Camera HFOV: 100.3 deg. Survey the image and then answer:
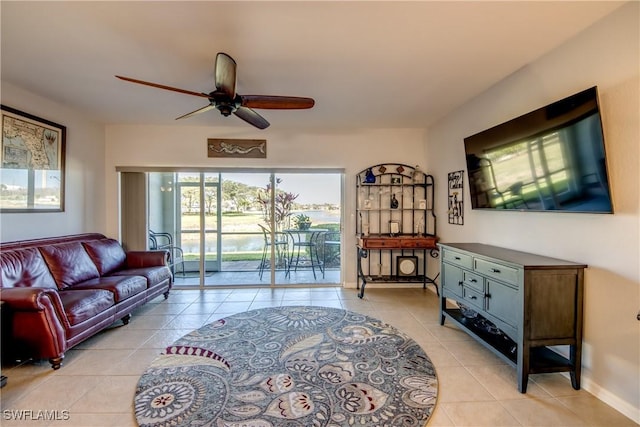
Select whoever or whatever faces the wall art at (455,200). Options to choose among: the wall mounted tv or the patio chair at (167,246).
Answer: the patio chair

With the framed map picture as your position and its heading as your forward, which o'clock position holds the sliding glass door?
The sliding glass door is roughly at 11 o'clock from the framed map picture.

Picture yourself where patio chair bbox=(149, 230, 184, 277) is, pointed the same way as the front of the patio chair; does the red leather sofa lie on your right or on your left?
on your right

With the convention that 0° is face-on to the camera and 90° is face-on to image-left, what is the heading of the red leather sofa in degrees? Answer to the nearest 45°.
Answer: approximately 315°

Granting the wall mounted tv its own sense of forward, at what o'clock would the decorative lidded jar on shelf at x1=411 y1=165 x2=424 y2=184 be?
The decorative lidded jar on shelf is roughly at 3 o'clock from the wall mounted tv.

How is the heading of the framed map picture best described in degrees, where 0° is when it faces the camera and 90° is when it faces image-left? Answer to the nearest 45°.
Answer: approximately 315°
